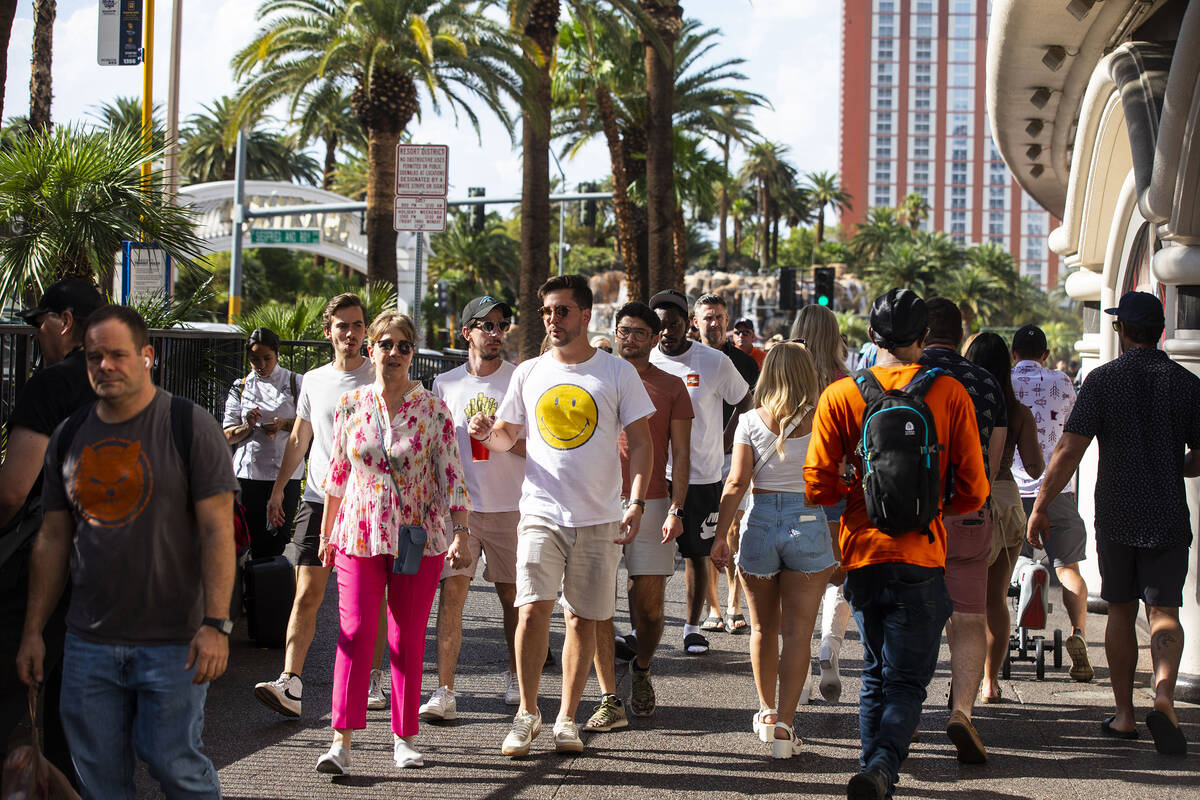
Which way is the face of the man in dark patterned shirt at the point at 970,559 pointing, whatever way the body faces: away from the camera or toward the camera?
away from the camera

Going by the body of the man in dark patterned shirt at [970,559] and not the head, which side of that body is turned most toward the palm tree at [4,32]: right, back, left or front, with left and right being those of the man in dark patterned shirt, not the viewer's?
left

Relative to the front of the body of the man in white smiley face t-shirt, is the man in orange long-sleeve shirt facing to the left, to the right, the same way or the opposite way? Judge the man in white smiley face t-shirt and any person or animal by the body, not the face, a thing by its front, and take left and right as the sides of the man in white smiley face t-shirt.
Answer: the opposite way

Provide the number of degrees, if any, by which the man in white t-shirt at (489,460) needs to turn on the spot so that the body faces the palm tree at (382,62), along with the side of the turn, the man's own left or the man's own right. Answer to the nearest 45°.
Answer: approximately 180°

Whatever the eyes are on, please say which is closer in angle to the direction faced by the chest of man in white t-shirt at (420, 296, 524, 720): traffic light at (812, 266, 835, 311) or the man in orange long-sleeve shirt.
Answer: the man in orange long-sleeve shirt

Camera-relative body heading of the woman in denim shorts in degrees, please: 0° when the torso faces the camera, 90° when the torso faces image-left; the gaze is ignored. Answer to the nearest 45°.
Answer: approximately 180°

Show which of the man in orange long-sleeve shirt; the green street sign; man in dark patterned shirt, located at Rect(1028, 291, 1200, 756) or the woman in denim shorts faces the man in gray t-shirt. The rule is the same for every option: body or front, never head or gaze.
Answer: the green street sign

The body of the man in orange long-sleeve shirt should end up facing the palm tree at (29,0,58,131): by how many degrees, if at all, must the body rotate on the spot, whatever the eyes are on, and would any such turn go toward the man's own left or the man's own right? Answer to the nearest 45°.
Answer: approximately 45° to the man's own left

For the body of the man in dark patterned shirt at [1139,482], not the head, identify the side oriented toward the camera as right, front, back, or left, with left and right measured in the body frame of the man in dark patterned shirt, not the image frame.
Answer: back

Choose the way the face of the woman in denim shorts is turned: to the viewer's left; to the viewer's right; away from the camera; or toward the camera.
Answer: away from the camera

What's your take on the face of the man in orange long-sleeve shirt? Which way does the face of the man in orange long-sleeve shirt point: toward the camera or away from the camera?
away from the camera

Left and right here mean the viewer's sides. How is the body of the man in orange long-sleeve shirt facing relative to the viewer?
facing away from the viewer

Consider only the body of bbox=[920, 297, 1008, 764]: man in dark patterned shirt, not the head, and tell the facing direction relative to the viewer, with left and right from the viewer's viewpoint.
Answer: facing away from the viewer

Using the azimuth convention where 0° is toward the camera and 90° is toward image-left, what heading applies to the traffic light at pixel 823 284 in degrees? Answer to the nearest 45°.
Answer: approximately 0°
